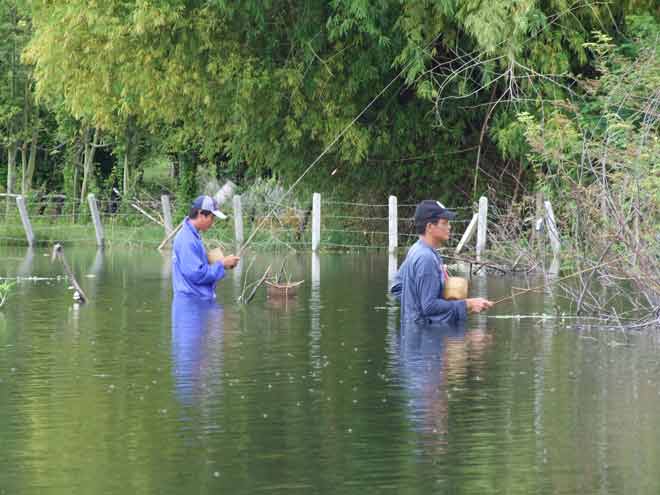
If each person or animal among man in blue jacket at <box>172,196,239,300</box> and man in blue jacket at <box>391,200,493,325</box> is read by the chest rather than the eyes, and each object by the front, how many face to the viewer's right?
2

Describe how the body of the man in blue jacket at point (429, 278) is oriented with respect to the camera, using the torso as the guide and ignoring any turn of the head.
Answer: to the viewer's right

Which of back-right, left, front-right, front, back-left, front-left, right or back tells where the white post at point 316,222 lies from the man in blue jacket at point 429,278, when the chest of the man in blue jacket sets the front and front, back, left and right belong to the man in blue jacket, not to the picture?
left

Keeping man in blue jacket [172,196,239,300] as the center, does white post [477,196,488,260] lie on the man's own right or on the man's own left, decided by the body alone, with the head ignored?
on the man's own left

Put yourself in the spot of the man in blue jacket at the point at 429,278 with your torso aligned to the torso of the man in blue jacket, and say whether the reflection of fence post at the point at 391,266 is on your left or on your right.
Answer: on your left

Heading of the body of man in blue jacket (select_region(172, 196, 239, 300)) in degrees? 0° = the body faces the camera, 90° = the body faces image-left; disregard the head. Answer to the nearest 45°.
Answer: approximately 270°

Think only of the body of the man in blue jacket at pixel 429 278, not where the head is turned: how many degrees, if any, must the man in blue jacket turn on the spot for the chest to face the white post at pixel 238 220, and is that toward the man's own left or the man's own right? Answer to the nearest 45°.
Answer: approximately 90° to the man's own left

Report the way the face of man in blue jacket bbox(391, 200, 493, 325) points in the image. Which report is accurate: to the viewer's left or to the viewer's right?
to the viewer's right

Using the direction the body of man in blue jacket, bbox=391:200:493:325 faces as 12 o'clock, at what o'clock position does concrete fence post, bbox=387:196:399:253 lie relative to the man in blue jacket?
The concrete fence post is roughly at 9 o'clock from the man in blue jacket.

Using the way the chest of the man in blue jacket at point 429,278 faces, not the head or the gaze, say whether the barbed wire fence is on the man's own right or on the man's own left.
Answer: on the man's own left

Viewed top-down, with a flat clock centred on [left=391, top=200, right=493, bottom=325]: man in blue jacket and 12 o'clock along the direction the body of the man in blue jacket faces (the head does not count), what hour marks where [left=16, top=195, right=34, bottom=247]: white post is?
The white post is roughly at 8 o'clock from the man in blue jacket.

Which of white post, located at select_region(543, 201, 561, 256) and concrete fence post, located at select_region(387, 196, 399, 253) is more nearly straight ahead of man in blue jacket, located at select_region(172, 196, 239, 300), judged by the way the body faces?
the white post
